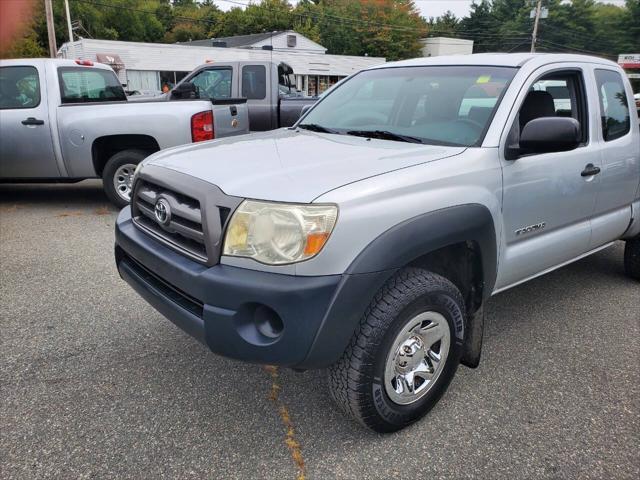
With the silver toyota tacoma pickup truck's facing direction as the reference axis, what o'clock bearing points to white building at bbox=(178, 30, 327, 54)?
The white building is roughly at 4 o'clock from the silver toyota tacoma pickup truck.

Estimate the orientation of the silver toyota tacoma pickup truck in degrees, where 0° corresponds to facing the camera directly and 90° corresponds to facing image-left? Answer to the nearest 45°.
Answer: approximately 45°

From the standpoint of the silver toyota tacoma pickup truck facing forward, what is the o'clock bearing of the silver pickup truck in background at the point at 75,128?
The silver pickup truck in background is roughly at 3 o'clock from the silver toyota tacoma pickup truck.

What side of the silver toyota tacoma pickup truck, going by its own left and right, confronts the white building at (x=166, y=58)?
right

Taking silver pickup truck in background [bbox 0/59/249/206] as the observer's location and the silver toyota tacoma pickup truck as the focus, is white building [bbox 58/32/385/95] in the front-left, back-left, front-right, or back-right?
back-left
